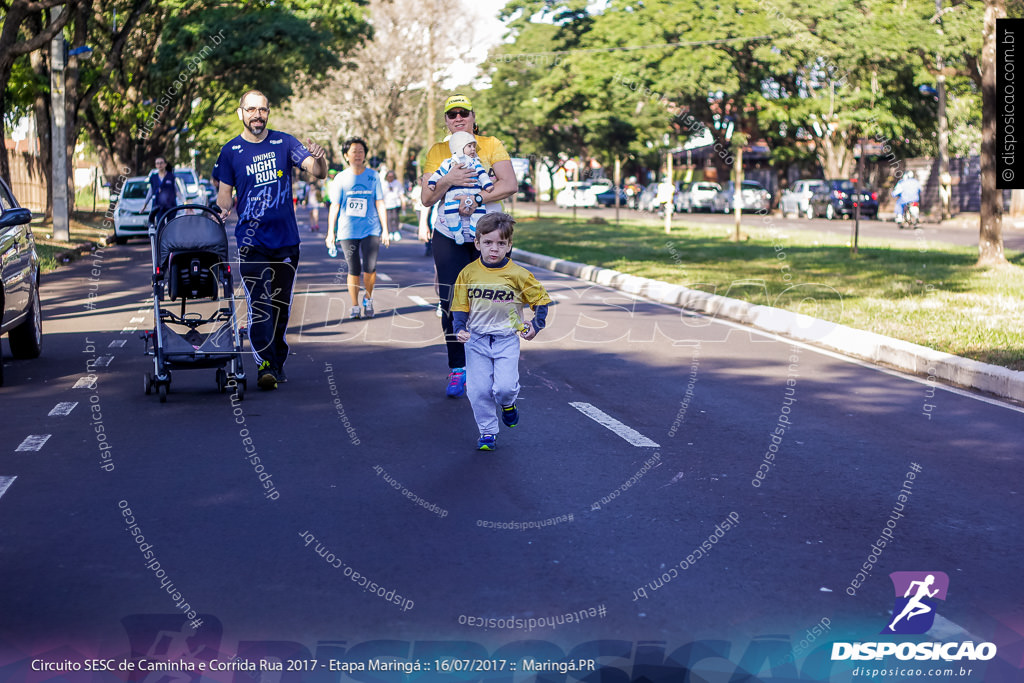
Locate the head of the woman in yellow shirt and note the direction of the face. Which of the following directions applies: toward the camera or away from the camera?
toward the camera

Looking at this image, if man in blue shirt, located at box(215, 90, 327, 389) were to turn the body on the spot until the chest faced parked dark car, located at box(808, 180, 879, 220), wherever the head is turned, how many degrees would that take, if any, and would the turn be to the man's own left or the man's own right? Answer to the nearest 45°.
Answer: approximately 135° to the man's own left

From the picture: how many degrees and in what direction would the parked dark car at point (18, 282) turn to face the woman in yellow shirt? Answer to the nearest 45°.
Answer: approximately 45° to its left

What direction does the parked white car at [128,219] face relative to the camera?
toward the camera

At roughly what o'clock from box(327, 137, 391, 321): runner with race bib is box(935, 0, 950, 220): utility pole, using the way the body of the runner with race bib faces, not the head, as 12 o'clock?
The utility pole is roughly at 7 o'clock from the runner with race bib.

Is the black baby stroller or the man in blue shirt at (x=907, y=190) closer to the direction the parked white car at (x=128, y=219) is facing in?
the black baby stroller

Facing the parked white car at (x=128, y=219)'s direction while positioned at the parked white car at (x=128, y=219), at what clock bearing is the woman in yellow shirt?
The woman in yellow shirt is roughly at 12 o'clock from the parked white car.

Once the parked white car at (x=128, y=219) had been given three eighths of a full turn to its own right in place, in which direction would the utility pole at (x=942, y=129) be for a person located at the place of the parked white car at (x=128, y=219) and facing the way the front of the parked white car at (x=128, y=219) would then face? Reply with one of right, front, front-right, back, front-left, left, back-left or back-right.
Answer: back-right

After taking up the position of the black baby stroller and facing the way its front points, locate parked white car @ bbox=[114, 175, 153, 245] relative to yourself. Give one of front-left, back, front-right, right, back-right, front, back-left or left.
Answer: back

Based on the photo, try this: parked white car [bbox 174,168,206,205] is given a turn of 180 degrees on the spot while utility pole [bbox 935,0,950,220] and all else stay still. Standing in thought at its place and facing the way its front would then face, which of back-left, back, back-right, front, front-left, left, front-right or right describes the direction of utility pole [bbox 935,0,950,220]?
right

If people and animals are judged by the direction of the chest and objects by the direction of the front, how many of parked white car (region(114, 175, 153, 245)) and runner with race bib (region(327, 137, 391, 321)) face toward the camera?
2

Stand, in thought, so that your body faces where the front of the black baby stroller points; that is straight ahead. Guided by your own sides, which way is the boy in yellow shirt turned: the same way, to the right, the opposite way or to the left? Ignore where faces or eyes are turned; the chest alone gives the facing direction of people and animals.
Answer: the same way

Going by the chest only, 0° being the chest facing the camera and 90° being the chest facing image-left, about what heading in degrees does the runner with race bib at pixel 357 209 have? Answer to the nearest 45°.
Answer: approximately 0°

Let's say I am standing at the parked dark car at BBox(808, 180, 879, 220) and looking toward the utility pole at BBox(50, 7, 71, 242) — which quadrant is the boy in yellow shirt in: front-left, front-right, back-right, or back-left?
front-left

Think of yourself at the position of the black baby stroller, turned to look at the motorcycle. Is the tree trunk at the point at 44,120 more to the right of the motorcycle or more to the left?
left
